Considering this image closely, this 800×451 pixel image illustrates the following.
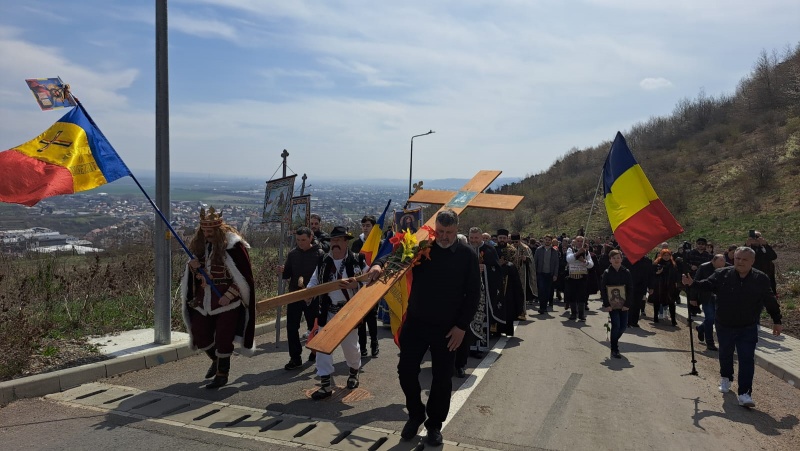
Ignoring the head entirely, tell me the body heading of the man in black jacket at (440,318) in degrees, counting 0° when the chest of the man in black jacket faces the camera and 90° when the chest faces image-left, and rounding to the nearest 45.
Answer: approximately 0°

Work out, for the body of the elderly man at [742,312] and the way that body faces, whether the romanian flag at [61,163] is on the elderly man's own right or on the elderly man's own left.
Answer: on the elderly man's own right

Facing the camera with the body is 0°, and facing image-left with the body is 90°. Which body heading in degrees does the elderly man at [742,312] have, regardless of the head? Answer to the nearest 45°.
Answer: approximately 0°

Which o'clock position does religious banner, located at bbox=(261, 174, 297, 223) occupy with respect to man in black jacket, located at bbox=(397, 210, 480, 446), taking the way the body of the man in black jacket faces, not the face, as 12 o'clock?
The religious banner is roughly at 5 o'clock from the man in black jacket.
